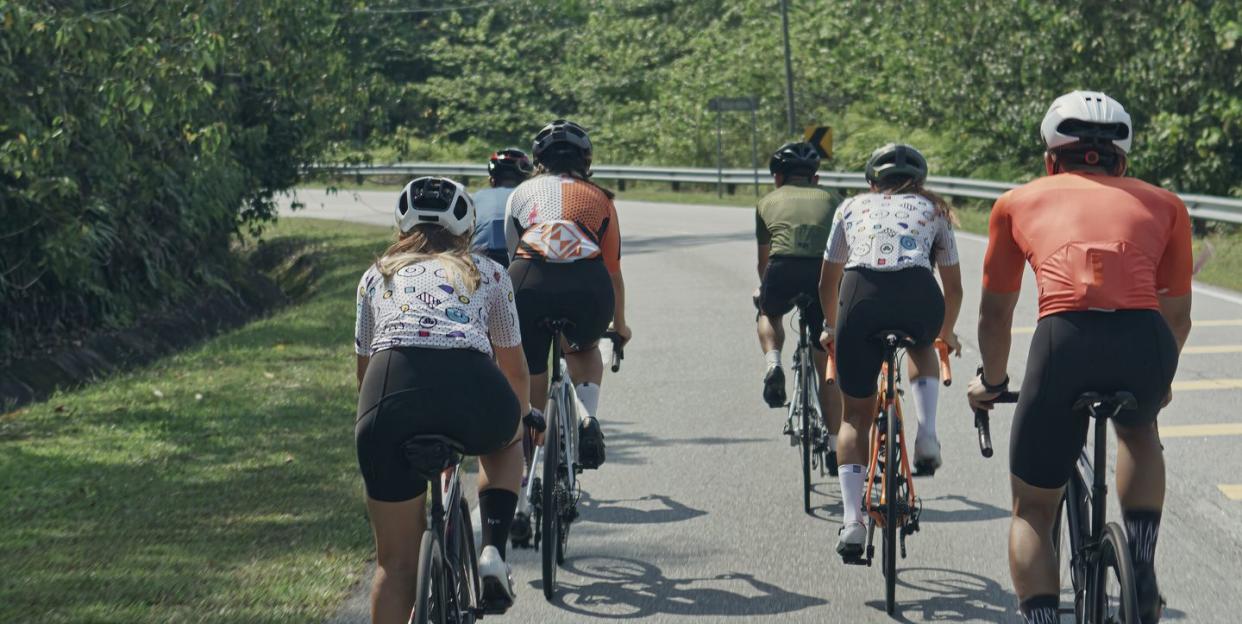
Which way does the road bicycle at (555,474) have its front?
away from the camera

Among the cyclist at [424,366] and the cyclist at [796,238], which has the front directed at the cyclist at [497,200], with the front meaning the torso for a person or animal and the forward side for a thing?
the cyclist at [424,366]

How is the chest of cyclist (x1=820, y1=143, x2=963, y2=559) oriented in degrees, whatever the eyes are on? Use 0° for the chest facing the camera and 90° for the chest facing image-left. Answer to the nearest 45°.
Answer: approximately 180°

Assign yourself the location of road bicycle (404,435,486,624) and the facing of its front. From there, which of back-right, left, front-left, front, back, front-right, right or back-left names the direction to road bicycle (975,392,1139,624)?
right

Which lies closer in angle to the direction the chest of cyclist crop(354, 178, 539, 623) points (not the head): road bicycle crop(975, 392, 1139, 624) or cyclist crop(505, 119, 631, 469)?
the cyclist

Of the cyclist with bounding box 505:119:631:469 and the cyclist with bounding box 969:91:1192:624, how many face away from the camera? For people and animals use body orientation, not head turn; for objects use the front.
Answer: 2

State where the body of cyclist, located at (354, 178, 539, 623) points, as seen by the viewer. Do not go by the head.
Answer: away from the camera

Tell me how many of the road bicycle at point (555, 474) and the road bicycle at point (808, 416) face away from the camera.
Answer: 2

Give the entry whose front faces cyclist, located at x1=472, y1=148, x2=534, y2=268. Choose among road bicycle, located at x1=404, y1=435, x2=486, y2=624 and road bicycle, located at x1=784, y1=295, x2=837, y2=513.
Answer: road bicycle, located at x1=404, y1=435, x2=486, y2=624

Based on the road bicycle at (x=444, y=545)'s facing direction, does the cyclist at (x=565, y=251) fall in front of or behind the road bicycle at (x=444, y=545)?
in front

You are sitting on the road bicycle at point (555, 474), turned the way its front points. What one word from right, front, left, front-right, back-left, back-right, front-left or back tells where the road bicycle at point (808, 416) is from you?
front-right

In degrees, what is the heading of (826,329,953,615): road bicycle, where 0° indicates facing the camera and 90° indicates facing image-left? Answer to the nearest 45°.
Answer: approximately 180°

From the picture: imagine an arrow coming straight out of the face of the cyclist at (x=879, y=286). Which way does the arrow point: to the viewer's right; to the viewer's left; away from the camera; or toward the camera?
away from the camera

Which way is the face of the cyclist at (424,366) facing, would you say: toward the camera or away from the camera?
away from the camera

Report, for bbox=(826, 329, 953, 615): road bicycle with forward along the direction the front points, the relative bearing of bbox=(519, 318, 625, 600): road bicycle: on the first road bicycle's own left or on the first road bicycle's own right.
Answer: on the first road bicycle's own left
